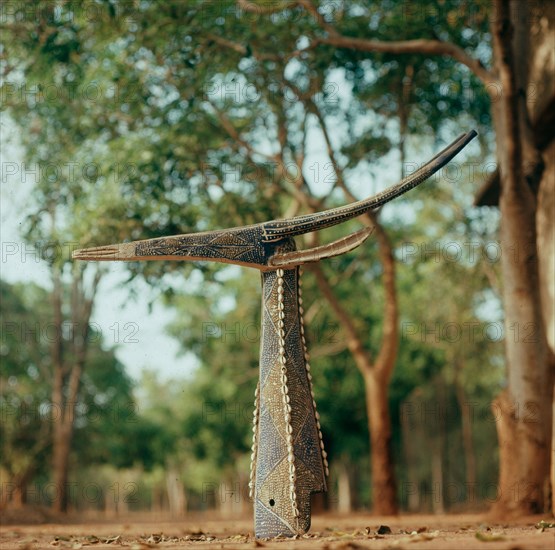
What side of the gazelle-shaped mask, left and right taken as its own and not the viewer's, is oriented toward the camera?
left

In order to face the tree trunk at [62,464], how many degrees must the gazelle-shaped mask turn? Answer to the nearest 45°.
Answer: approximately 90° to its right

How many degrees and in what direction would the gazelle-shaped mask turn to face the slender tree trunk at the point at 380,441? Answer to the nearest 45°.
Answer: approximately 90° to its right

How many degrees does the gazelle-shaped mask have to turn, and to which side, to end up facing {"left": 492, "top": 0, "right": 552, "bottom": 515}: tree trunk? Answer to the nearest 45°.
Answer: approximately 135° to its right
